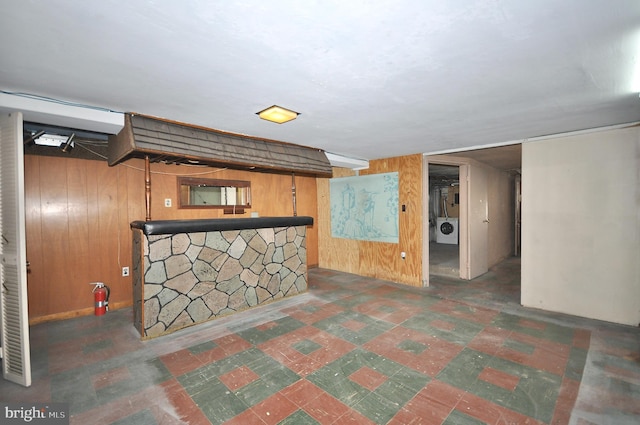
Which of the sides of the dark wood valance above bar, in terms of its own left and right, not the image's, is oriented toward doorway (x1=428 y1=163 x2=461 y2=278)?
left

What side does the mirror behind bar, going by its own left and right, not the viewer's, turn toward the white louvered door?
right

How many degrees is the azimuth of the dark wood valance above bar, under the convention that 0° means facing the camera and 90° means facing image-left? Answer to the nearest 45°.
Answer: approximately 315°

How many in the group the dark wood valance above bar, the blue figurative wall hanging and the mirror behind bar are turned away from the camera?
0

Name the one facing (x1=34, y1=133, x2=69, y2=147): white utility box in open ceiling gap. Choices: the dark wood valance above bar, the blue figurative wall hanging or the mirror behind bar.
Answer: the blue figurative wall hanging

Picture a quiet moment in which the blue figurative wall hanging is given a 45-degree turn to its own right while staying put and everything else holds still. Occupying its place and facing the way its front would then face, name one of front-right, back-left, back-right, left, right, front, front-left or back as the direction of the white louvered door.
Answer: front-left

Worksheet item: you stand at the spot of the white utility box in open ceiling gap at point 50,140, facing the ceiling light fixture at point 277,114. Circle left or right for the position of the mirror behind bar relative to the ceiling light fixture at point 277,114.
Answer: left

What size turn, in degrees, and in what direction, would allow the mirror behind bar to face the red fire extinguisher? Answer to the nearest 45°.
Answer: approximately 135° to its right

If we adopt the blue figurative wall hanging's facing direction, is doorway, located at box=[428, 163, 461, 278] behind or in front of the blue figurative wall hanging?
behind

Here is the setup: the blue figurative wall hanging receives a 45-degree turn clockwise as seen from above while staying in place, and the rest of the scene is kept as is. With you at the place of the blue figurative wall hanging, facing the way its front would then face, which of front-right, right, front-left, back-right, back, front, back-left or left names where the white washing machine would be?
back-right

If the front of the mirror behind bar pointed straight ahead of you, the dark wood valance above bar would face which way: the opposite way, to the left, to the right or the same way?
the same way

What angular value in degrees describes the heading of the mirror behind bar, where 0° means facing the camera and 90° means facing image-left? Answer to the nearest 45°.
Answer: approximately 315°

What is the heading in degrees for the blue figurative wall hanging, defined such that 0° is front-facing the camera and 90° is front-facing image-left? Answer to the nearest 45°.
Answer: approximately 45°
